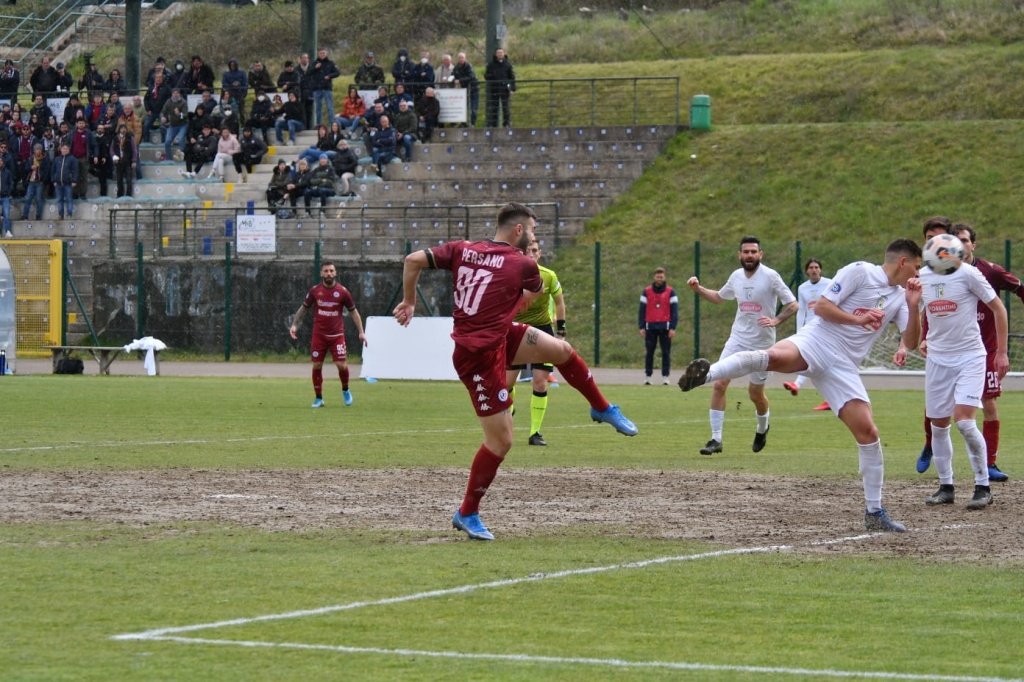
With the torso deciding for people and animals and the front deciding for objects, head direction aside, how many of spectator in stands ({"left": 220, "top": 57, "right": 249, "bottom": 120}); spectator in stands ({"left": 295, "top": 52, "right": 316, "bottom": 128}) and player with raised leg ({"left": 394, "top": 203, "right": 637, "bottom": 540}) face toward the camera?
2

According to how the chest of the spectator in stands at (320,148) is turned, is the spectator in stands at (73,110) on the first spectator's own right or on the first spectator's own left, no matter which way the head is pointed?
on the first spectator's own right

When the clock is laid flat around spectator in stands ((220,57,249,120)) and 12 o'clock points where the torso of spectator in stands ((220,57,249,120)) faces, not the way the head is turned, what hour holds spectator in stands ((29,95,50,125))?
spectator in stands ((29,95,50,125)) is roughly at 3 o'clock from spectator in stands ((220,57,249,120)).

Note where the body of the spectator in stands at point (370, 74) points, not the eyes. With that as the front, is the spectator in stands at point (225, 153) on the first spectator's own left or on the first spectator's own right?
on the first spectator's own right

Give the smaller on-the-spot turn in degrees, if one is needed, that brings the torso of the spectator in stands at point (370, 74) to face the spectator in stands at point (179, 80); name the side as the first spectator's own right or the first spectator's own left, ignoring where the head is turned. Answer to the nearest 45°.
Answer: approximately 90° to the first spectator's own right

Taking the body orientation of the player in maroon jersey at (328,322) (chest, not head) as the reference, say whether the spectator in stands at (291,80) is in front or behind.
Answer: behind

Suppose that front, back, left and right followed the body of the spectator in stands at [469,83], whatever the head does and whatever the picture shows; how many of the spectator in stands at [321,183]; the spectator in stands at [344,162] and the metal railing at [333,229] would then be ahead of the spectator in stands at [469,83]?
3

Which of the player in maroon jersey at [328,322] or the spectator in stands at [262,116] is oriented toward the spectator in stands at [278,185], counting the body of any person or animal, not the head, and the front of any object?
the spectator in stands at [262,116]

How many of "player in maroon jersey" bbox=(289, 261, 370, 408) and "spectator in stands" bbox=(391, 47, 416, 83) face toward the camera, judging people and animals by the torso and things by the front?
2

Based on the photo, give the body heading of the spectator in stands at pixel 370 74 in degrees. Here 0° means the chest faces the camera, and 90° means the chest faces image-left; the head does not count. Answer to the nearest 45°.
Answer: approximately 0°

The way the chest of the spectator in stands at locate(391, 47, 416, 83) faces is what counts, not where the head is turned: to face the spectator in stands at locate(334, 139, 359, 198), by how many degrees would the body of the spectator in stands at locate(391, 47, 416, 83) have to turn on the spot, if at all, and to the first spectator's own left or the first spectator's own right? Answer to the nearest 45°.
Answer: approximately 45° to the first spectator's own right

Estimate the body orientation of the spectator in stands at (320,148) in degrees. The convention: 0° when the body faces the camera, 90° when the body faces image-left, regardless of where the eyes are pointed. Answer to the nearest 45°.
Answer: approximately 45°
